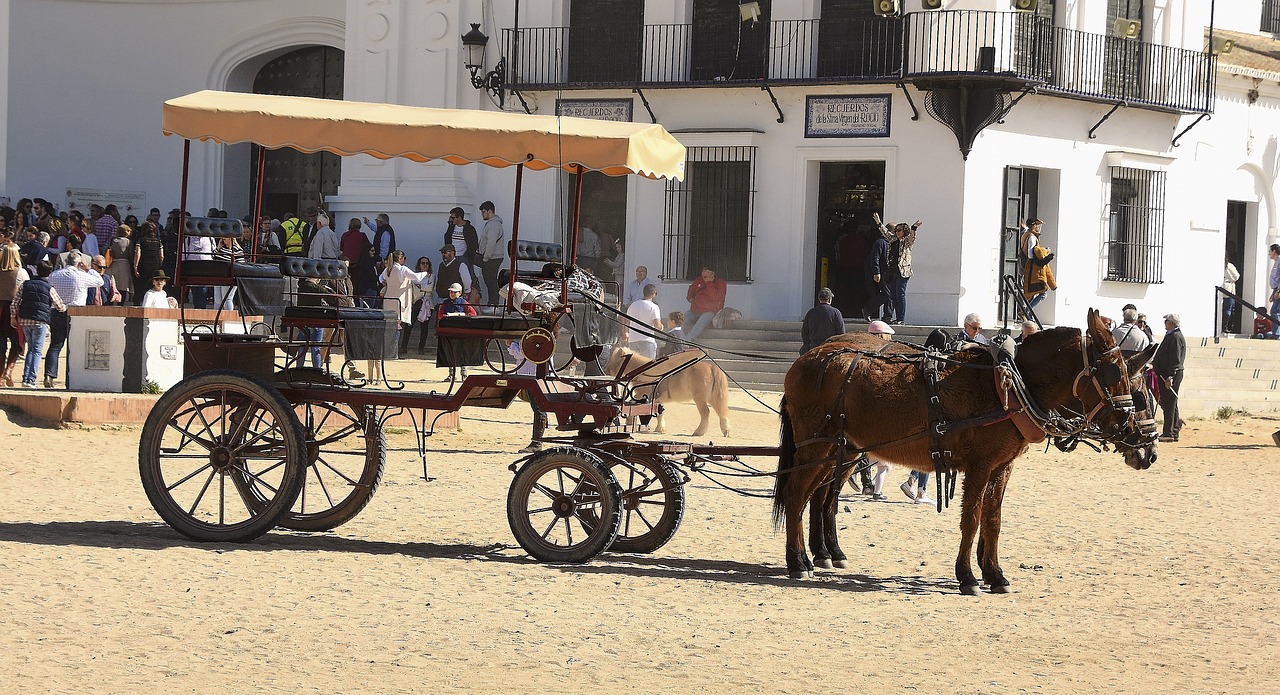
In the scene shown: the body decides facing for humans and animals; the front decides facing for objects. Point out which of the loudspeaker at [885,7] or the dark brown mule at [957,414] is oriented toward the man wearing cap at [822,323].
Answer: the loudspeaker

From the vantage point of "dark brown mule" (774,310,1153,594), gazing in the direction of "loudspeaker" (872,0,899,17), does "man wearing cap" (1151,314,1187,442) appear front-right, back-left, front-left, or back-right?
front-right

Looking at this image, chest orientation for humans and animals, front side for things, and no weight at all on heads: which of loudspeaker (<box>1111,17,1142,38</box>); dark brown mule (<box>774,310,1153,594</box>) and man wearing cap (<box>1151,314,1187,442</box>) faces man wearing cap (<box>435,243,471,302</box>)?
man wearing cap (<box>1151,314,1187,442</box>)

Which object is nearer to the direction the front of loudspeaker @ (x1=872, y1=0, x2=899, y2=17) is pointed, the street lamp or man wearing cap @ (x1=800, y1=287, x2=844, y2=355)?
the man wearing cap

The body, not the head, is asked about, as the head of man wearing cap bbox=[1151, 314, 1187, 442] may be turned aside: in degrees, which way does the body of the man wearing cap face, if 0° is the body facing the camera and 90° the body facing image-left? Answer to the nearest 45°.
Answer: approximately 90°

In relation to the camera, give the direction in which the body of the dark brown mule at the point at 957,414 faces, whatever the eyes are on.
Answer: to the viewer's right

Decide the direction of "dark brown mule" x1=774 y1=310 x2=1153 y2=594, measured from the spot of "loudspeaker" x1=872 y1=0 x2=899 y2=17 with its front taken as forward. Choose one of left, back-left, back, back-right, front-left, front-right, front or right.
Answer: front

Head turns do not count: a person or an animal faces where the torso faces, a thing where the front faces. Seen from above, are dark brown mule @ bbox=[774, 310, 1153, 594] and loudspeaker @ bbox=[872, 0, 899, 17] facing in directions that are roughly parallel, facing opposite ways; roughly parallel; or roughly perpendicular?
roughly perpendicular

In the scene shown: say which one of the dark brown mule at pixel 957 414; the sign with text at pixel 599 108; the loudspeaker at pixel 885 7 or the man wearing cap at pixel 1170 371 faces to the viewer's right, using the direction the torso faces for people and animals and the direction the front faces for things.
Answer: the dark brown mule

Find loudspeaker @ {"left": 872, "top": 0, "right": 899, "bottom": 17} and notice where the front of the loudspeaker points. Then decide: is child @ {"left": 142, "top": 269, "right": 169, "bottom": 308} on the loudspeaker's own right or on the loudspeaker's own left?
on the loudspeaker's own right

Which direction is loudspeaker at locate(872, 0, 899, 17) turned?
toward the camera

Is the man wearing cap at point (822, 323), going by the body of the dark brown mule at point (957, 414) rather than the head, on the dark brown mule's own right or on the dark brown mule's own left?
on the dark brown mule's own left

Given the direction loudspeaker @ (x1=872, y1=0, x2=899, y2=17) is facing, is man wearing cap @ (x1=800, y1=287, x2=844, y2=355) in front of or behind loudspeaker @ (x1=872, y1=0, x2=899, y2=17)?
in front

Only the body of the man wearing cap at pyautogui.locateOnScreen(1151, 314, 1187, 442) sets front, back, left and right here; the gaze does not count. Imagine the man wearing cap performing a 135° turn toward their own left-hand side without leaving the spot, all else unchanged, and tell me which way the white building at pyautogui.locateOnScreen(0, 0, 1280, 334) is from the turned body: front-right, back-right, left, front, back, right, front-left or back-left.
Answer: back

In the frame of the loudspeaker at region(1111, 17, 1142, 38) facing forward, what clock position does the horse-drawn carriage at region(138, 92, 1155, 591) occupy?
The horse-drawn carriage is roughly at 2 o'clock from the loudspeaker.

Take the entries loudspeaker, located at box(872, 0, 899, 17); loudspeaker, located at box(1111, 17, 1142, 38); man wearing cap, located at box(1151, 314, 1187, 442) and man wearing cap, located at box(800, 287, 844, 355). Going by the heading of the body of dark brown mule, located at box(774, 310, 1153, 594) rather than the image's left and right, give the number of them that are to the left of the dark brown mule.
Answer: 4
